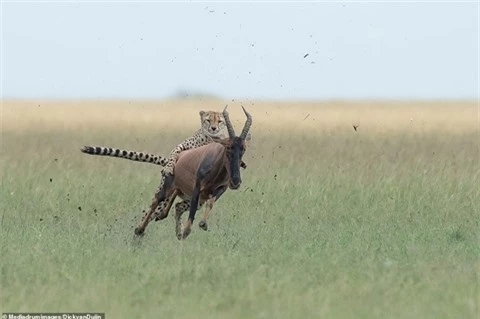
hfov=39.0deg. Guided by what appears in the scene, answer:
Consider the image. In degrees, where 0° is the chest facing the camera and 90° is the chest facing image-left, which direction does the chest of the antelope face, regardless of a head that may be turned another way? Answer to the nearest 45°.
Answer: approximately 315°
